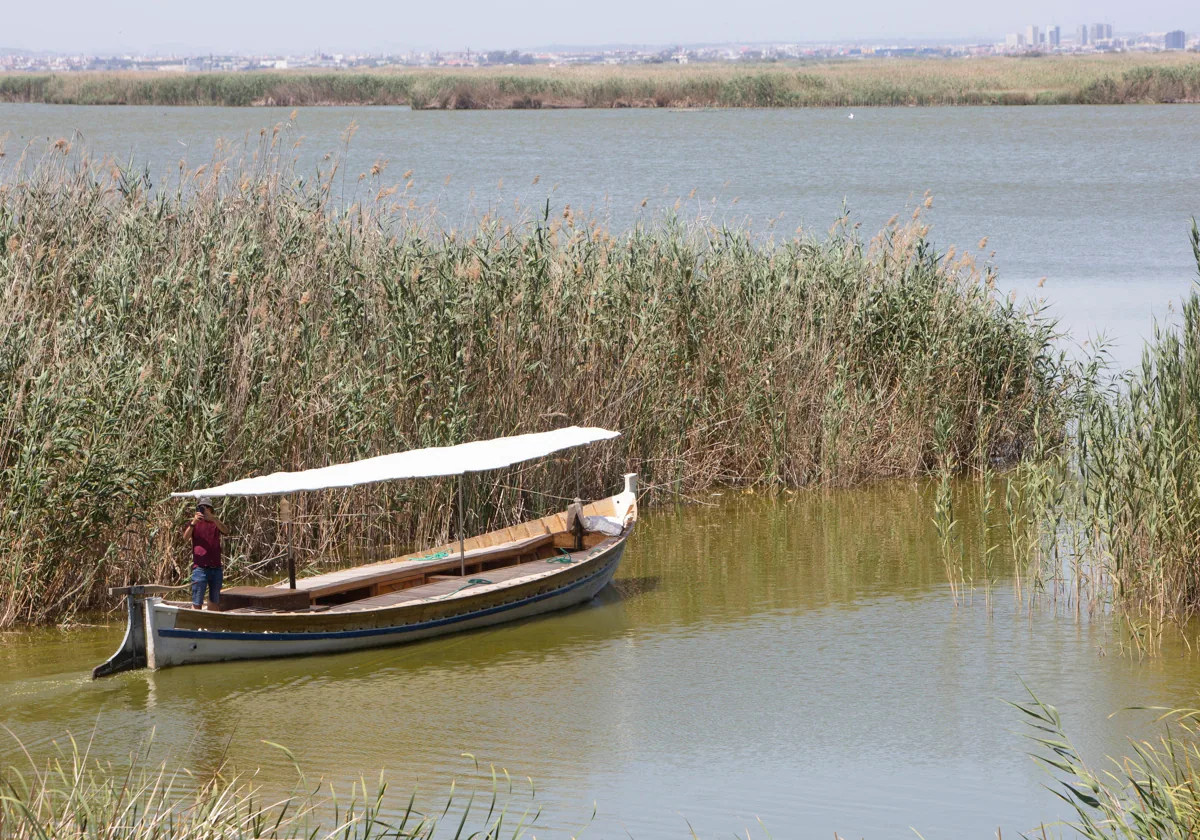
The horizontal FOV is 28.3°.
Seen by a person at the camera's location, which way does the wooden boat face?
facing away from the viewer and to the right of the viewer

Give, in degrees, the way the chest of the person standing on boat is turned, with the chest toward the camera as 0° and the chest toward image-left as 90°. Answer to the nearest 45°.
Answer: approximately 0°
